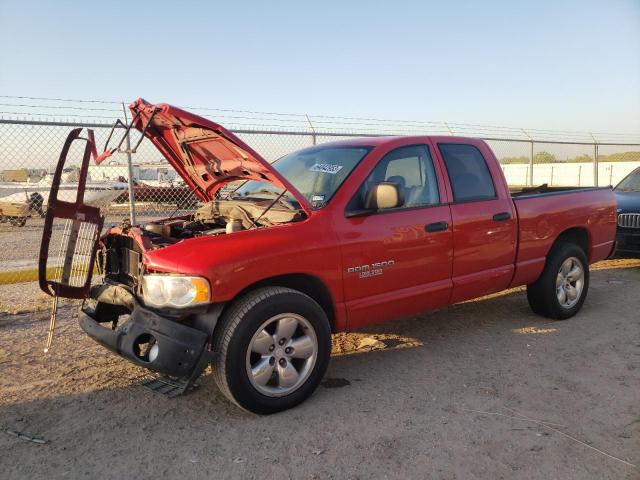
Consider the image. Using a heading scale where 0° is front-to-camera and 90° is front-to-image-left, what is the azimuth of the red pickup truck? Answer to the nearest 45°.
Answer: approximately 45°

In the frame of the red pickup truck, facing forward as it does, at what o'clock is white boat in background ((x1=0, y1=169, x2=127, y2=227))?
The white boat in background is roughly at 3 o'clock from the red pickup truck.
